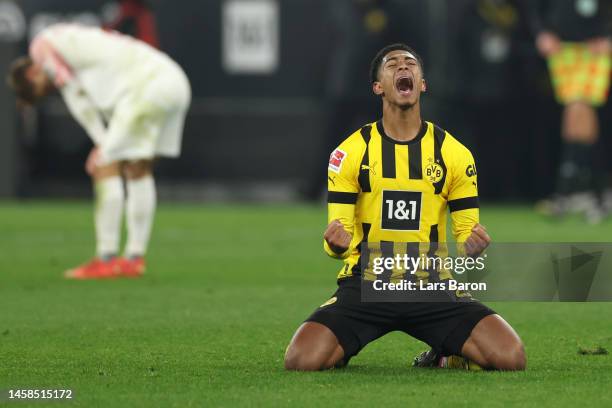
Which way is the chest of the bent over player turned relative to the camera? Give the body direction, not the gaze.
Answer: to the viewer's left
